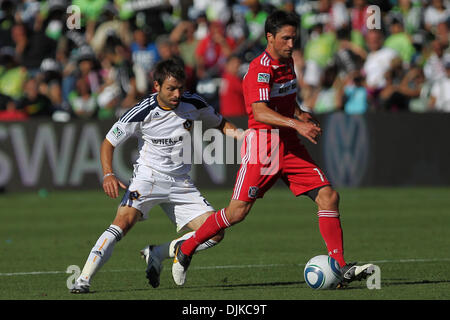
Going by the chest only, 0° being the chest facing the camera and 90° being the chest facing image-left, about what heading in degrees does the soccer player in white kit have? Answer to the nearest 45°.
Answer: approximately 315°

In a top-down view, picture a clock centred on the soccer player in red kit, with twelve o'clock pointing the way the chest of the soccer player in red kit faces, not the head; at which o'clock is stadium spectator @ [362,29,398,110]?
The stadium spectator is roughly at 8 o'clock from the soccer player in red kit.

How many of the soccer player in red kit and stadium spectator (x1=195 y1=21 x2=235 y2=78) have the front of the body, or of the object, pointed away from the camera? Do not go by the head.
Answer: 0

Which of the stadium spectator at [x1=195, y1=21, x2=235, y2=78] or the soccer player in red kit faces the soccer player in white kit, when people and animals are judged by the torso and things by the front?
the stadium spectator

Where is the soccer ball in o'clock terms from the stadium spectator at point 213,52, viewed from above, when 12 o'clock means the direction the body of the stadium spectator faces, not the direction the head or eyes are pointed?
The soccer ball is roughly at 12 o'clock from the stadium spectator.

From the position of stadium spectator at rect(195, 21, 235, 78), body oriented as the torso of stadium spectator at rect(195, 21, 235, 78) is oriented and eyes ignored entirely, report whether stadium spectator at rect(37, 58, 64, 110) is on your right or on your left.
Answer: on your right

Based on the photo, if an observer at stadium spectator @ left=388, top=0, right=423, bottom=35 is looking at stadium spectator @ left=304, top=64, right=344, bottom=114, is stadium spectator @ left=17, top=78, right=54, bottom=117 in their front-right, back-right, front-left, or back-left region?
front-right

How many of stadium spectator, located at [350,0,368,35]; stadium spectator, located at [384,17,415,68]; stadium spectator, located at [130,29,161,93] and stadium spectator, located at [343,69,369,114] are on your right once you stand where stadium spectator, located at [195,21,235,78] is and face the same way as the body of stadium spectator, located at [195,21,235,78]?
1

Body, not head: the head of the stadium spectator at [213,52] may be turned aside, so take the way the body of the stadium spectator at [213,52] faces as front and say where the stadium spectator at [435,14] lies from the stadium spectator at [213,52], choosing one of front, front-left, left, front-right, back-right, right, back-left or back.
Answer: left

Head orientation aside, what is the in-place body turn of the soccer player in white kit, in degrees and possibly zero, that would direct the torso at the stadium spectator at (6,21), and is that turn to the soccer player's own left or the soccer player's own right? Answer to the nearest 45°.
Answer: approximately 135° to the soccer player's own left

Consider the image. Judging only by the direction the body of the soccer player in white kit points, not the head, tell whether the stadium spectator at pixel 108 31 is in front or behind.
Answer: behind

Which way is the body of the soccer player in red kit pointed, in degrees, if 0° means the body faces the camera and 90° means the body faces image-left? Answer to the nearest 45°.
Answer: approximately 315°

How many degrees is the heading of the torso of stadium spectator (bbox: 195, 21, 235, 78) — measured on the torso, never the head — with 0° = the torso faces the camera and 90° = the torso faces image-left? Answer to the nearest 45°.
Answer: approximately 0°

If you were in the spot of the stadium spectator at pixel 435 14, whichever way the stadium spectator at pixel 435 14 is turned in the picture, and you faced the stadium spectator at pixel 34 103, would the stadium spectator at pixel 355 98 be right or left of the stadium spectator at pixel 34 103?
left

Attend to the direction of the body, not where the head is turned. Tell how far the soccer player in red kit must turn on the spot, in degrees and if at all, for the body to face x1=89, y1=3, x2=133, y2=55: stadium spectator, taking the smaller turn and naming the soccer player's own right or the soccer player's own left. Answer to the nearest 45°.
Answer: approximately 135° to the soccer player's own left

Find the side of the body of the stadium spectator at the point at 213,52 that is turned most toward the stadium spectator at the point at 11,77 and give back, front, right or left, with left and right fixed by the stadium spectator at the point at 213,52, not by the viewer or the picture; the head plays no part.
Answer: right

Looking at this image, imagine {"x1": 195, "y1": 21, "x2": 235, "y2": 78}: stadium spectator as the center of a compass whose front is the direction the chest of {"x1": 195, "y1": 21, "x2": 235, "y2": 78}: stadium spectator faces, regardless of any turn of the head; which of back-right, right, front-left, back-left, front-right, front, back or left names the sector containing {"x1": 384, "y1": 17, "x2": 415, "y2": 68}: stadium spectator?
left
